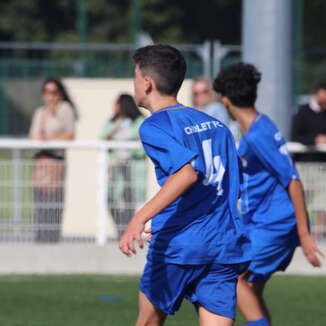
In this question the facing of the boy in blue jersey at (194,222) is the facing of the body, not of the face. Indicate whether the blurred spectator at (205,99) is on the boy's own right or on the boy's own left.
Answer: on the boy's own right

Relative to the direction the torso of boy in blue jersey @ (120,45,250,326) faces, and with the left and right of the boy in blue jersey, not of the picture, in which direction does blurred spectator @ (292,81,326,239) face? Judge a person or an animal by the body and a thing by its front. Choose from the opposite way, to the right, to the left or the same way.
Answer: the opposite way

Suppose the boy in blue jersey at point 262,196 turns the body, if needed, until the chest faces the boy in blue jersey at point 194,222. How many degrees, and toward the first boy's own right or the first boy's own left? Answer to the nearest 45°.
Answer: approximately 90° to the first boy's own left

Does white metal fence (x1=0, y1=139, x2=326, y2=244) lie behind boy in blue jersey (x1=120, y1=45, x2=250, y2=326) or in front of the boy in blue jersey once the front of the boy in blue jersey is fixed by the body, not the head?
in front

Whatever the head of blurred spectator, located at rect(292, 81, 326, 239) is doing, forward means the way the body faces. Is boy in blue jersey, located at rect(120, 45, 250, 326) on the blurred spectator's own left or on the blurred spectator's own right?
on the blurred spectator's own right

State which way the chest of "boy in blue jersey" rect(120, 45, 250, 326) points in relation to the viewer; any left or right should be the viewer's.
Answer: facing away from the viewer and to the left of the viewer

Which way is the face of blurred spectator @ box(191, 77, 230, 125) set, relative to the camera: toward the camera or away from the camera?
toward the camera

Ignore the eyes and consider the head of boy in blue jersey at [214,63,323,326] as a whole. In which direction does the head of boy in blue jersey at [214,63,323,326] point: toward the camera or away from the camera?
away from the camera

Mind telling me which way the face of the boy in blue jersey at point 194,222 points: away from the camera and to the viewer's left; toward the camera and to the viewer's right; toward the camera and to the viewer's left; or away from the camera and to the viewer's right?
away from the camera and to the viewer's left
